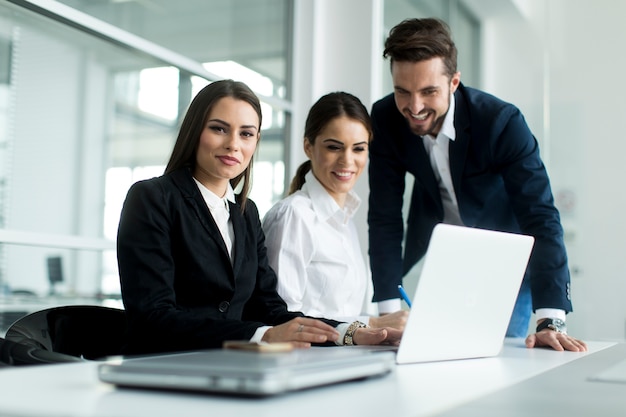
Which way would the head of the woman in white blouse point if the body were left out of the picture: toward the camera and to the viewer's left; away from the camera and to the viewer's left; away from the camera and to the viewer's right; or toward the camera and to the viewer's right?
toward the camera and to the viewer's right

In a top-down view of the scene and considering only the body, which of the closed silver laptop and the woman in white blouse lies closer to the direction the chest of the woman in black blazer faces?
the closed silver laptop

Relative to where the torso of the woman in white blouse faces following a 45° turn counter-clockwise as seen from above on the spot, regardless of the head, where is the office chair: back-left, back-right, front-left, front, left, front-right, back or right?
back-right

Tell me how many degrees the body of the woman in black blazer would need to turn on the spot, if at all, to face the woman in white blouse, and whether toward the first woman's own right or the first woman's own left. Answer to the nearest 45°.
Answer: approximately 90° to the first woman's own left

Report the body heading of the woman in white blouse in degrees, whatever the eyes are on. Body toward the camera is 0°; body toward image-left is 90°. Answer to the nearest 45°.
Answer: approximately 315°

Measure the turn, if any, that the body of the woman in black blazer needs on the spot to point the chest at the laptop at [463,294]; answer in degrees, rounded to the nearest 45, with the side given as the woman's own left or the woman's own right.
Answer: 0° — they already face it
